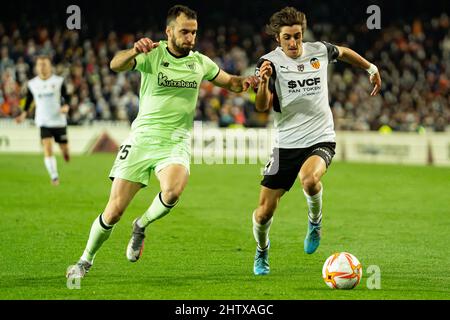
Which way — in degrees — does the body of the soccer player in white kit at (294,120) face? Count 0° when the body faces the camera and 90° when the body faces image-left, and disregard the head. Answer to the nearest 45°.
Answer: approximately 0°

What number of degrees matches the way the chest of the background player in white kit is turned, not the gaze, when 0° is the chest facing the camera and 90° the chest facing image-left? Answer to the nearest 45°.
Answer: approximately 0°

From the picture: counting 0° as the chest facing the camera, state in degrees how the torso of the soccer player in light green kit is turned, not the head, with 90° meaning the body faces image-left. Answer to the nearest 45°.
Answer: approximately 315°

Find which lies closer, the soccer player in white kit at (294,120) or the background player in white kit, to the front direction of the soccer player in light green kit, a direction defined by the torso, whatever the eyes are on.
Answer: the soccer player in white kit

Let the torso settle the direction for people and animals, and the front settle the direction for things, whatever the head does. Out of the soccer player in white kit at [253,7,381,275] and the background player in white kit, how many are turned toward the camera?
2

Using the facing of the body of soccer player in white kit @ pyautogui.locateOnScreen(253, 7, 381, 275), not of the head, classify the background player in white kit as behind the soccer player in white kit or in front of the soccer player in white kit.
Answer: behind

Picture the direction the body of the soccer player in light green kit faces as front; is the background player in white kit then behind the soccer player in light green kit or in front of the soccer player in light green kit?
behind

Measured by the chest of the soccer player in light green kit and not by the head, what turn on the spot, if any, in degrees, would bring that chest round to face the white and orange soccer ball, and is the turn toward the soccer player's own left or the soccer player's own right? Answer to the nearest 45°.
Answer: approximately 45° to the soccer player's own left

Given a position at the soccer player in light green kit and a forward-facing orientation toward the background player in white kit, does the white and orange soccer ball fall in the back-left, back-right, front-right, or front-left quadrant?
back-right

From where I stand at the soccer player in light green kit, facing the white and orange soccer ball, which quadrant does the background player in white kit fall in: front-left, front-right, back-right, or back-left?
back-left
